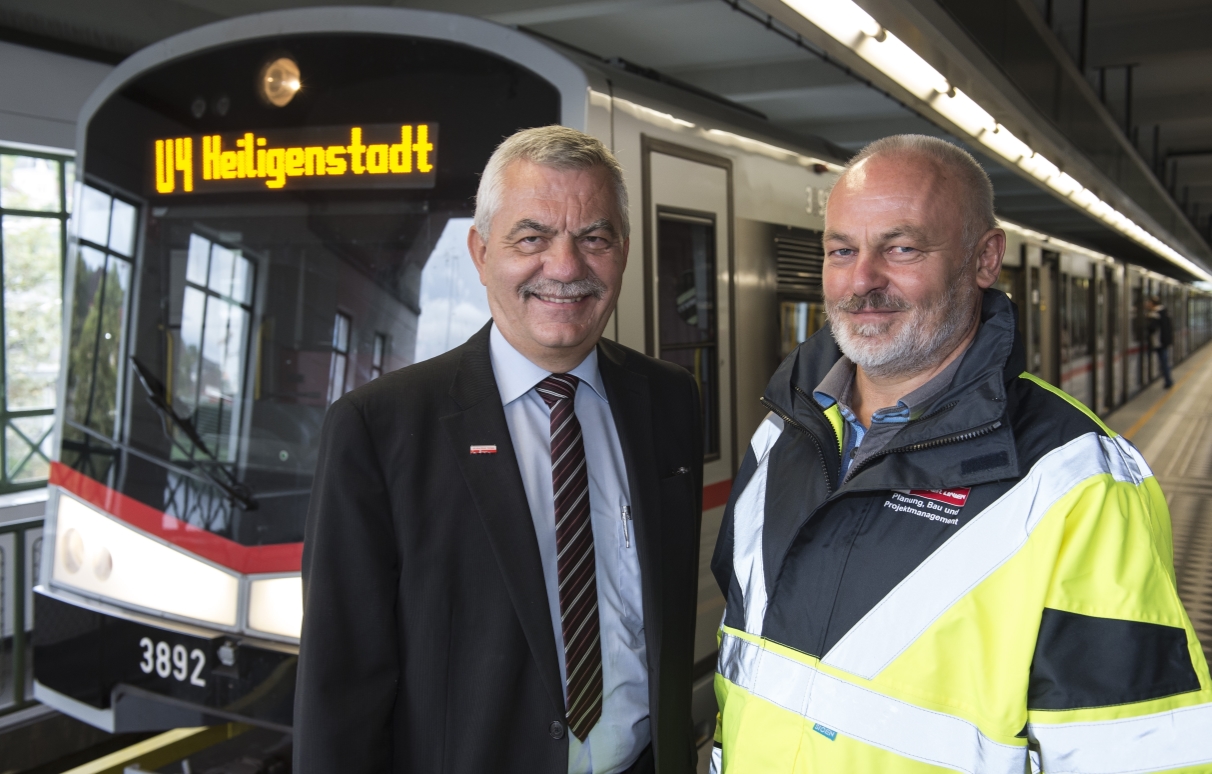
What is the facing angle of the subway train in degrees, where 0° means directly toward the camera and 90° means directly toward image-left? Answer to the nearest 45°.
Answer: approximately 45°

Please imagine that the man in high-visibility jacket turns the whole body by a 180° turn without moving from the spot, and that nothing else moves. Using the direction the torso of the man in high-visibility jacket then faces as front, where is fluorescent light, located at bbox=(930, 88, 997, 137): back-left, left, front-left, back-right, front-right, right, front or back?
front-left

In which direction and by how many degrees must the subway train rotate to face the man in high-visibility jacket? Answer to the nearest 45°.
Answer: approximately 90° to its left

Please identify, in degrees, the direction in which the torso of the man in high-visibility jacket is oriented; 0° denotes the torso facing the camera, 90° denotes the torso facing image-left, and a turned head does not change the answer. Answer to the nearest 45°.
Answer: approximately 45°

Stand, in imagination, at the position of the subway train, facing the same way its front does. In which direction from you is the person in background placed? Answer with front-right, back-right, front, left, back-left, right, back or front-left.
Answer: back

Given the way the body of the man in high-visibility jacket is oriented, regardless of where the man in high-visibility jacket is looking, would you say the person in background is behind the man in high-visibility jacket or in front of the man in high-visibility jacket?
behind
